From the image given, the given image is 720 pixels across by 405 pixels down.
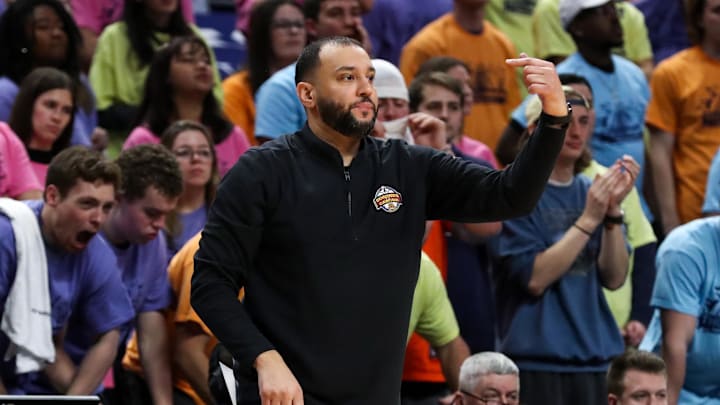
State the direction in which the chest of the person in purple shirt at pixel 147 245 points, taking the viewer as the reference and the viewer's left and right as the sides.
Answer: facing the viewer and to the right of the viewer

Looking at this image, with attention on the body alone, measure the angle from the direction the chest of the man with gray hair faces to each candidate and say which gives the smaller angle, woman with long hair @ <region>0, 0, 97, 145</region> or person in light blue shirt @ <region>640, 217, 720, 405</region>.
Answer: the person in light blue shirt

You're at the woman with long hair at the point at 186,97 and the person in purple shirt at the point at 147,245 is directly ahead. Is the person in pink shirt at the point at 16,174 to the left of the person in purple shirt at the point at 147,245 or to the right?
right

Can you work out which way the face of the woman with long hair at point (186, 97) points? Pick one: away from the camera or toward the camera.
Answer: toward the camera

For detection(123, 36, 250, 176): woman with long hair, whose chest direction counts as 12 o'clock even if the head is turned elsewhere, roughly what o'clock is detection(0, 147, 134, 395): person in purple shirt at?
The person in purple shirt is roughly at 2 o'clock from the woman with long hair.

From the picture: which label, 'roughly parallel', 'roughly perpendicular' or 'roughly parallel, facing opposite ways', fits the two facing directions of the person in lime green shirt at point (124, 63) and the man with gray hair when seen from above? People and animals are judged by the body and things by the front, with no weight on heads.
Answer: roughly parallel

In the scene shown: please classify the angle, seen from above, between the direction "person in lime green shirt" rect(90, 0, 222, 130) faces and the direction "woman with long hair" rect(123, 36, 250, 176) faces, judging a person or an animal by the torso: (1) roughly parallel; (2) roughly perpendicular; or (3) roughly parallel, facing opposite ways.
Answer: roughly parallel

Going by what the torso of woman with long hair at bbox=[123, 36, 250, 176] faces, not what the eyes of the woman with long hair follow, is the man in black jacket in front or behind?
in front

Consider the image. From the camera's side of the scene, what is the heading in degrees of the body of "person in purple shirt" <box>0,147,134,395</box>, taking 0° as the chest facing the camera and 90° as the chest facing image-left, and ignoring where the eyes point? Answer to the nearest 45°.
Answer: approximately 315°

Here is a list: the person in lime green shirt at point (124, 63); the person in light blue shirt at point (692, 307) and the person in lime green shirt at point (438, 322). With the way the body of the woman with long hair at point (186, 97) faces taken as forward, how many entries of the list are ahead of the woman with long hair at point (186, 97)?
2

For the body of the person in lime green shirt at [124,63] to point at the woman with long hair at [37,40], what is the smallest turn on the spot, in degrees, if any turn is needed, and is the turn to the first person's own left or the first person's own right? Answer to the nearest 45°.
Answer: approximately 90° to the first person's own right

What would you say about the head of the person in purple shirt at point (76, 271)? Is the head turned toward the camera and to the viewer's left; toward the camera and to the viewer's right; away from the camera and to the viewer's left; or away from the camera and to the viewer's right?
toward the camera and to the viewer's right

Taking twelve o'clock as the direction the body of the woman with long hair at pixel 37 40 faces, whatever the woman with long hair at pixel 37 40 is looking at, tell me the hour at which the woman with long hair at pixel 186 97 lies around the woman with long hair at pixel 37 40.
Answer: the woman with long hair at pixel 186 97 is roughly at 11 o'clock from the woman with long hair at pixel 37 40.

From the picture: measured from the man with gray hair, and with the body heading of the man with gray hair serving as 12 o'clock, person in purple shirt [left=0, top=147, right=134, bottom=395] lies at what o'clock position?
The person in purple shirt is roughly at 4 o'clock from the man with gray hair.

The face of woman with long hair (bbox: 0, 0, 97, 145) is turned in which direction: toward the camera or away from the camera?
toward the camera

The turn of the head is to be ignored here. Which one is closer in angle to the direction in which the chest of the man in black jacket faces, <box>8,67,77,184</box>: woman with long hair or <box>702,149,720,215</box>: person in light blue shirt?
the person in light blue shirt
